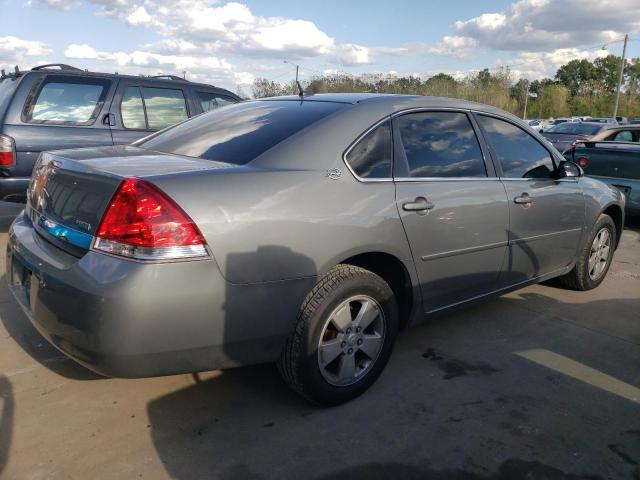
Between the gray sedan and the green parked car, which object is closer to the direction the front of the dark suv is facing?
the green parked car

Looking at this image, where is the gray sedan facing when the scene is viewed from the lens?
facing away from the viewer and to the right of the viewer

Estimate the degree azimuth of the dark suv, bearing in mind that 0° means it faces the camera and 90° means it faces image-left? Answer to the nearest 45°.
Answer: approximately 225°

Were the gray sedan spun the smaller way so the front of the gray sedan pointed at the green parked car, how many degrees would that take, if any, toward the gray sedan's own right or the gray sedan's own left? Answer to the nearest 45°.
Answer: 0° — it already faces it

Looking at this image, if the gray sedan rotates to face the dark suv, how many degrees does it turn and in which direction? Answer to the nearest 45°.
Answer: approximately 90° to its left

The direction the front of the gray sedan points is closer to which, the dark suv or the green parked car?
the green parked car
